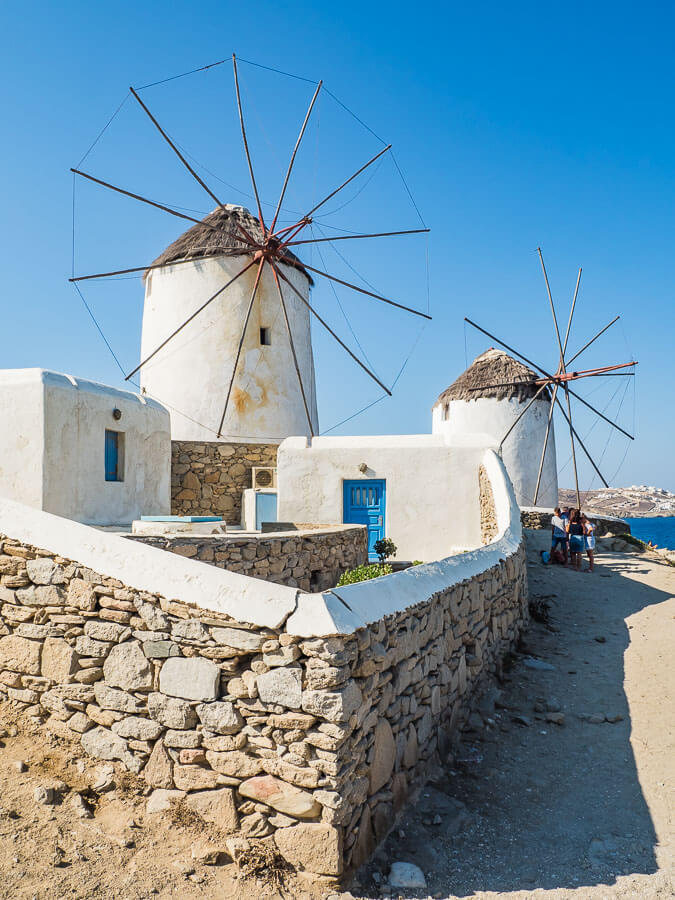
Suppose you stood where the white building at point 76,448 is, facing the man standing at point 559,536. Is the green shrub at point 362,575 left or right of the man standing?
right

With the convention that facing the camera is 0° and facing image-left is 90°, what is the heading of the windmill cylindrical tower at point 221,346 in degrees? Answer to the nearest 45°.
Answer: approximately 315°

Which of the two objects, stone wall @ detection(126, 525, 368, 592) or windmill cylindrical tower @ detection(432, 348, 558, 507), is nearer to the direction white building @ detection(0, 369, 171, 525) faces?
the stone wall

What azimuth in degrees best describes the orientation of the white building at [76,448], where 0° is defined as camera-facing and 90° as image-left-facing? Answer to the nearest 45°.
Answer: approximately 315°

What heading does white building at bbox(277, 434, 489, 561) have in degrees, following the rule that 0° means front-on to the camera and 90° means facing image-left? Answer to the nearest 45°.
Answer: approximately 0°

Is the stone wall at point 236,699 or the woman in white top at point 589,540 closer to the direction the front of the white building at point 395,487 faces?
the stone wall

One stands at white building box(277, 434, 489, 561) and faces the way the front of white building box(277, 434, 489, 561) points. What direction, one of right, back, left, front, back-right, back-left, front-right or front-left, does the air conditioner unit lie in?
back-right

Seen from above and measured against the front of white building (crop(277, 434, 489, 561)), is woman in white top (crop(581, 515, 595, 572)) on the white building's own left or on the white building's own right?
on the white building's own left
